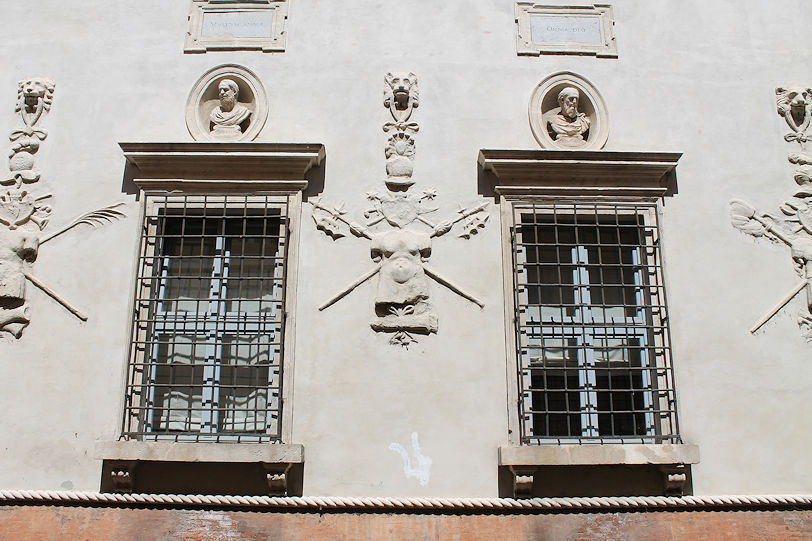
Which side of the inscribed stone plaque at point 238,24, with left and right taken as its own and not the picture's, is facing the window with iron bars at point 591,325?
left

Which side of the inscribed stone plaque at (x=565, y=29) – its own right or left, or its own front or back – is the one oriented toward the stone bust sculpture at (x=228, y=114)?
right

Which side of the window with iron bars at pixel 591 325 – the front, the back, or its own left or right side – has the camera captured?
front

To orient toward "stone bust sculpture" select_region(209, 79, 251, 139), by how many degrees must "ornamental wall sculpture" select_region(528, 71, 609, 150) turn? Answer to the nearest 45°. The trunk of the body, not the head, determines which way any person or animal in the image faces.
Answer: approximately 90° to its right

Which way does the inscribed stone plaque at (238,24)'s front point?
toward the camera

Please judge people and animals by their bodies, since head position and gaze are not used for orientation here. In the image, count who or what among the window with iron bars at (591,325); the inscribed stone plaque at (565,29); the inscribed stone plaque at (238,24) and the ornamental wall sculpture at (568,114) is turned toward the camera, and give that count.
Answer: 4

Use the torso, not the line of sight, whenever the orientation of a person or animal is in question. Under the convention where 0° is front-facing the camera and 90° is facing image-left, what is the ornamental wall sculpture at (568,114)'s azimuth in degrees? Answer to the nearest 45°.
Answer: approximately 0°

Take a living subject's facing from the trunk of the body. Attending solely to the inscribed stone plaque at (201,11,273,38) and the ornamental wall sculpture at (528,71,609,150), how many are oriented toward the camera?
2

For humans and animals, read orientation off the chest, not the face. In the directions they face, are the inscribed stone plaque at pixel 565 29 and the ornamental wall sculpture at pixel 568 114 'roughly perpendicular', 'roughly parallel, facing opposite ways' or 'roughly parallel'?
roughly parallel

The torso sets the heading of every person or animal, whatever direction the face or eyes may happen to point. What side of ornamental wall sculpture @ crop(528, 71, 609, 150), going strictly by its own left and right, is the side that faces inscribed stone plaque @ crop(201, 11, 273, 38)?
right

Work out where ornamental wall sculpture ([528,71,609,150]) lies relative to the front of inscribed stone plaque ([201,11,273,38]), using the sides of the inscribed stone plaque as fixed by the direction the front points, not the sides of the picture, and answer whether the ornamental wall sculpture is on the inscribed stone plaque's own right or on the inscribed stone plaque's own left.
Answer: on the inscribed stone plaque's own left
